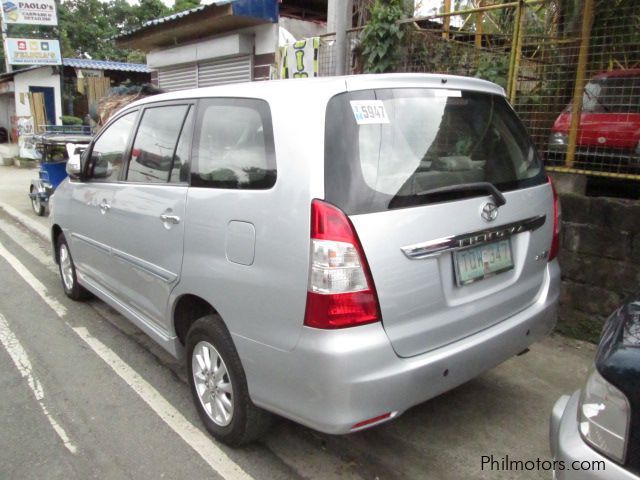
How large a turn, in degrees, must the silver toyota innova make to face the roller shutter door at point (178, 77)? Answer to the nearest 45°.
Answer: approximately 45° to its right

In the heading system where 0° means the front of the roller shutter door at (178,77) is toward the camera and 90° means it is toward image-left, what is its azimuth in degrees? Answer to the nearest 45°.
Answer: approximately 45°

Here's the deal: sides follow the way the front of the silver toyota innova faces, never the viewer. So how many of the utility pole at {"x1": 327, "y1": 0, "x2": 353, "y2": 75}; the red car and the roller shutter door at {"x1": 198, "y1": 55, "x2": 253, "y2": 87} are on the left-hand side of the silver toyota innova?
0

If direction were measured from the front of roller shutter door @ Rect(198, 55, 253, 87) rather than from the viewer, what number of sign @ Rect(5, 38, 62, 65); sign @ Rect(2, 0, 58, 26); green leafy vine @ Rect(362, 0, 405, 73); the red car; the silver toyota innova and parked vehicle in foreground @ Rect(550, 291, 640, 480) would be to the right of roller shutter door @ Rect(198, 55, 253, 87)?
2

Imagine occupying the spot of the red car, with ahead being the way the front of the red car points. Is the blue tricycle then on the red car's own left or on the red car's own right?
on the red car's own right

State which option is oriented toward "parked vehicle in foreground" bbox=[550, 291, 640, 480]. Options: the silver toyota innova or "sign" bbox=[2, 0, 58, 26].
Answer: the sign

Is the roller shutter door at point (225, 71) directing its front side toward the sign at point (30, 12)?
no

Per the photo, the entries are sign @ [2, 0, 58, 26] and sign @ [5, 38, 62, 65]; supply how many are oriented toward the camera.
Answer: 2

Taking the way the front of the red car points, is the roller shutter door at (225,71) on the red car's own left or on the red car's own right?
on the red car's own right

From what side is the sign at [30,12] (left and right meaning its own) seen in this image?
front

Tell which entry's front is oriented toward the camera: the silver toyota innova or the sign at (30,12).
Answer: the sign

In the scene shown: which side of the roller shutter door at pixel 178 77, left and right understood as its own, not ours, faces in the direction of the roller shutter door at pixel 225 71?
left

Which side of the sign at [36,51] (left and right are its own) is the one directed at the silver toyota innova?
front

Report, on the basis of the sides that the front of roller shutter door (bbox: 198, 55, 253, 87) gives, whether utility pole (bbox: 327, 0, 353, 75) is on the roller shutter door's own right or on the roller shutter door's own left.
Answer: on the roller shutter door's own left

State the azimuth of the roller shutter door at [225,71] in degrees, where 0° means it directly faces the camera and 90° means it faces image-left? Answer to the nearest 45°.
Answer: approximately 45°

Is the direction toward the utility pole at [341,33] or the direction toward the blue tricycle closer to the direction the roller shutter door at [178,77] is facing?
the blue tricycle

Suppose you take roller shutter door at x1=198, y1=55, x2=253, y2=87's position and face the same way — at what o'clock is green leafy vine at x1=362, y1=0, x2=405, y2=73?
The green leafy vine is roughly at 10 o'clock from the roller shutter door.

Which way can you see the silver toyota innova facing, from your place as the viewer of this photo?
facing away from the viewer and to the left of the viewer

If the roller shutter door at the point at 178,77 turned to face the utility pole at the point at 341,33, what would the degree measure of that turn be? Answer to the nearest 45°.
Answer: approximately 45° to its left

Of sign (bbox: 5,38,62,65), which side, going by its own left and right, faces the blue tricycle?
front
